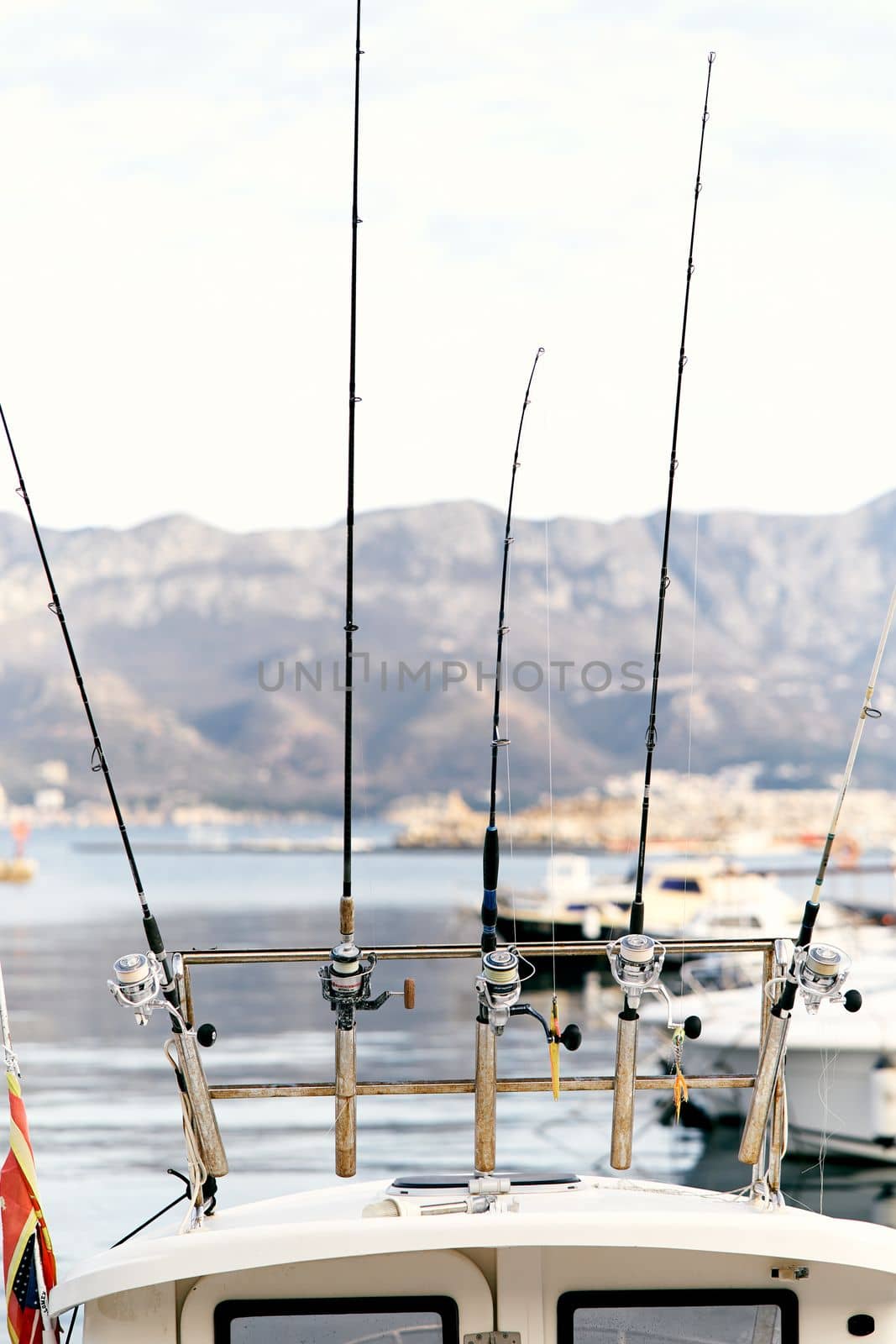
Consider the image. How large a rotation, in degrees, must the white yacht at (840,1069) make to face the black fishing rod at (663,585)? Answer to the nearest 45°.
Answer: approximately 90° to its left

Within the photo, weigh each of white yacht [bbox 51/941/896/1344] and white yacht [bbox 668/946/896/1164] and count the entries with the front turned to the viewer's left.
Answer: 1

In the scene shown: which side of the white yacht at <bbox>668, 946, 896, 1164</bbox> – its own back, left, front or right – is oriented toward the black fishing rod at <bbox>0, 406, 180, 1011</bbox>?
left

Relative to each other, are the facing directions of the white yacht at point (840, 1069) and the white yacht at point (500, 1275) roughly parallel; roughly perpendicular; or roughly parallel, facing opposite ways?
roughly perpendicular

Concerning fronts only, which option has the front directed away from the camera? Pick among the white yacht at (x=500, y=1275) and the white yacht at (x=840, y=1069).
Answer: the white yacht at (x=500, y=1275)

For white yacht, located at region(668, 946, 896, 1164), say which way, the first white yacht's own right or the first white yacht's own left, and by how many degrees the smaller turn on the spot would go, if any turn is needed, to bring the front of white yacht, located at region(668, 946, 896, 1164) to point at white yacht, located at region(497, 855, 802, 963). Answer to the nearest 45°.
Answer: approximately 90° to the first white yacht's own right

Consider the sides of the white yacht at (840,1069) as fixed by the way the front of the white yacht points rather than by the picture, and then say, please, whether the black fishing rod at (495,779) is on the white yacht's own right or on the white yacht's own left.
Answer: on the white yacht's own left

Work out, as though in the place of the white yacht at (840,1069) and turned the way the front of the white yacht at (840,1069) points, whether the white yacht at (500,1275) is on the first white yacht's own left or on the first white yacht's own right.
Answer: on the first white yacht's own left

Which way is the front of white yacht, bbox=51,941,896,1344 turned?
away from the camera
